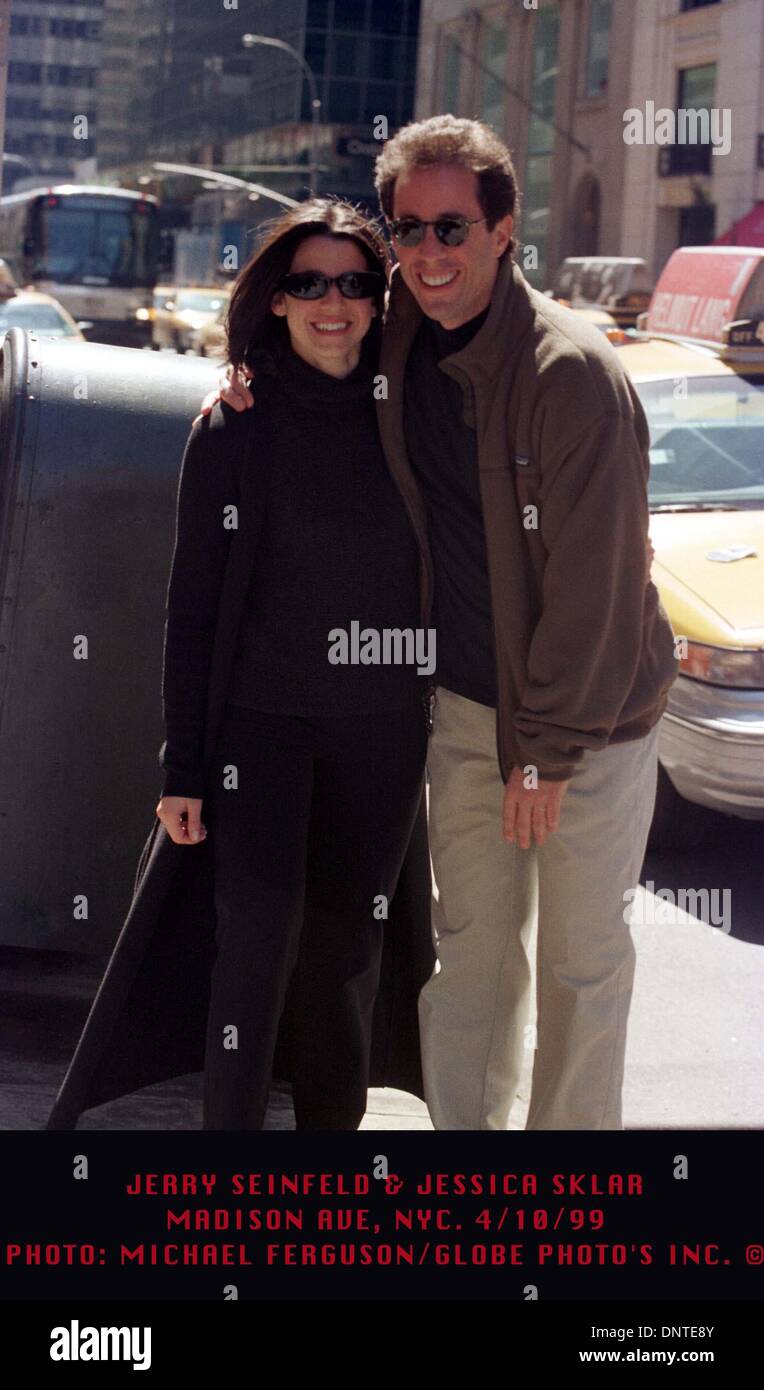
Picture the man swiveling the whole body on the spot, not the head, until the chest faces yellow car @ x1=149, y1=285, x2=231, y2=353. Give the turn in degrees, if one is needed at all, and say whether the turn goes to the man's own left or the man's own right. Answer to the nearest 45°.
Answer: approximately 135° to the man's own right

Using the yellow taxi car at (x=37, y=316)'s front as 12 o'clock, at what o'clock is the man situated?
The man is roughly at 12 o'clock from the yellow taxi car.

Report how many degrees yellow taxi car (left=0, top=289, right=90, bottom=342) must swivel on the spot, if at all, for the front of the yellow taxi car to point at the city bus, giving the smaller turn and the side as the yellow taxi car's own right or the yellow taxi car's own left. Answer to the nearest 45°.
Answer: approximately 180°

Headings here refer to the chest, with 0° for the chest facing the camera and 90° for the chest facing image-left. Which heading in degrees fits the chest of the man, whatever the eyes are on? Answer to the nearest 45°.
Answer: approximately 45°

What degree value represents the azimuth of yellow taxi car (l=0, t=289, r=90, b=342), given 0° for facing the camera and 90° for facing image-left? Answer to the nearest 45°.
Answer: approximately 0°

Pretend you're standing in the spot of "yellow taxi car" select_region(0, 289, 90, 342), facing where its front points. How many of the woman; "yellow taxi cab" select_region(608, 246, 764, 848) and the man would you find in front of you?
3

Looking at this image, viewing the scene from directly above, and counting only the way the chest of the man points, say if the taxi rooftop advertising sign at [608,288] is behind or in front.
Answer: behind

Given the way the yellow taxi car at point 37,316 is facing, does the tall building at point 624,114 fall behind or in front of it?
behind
